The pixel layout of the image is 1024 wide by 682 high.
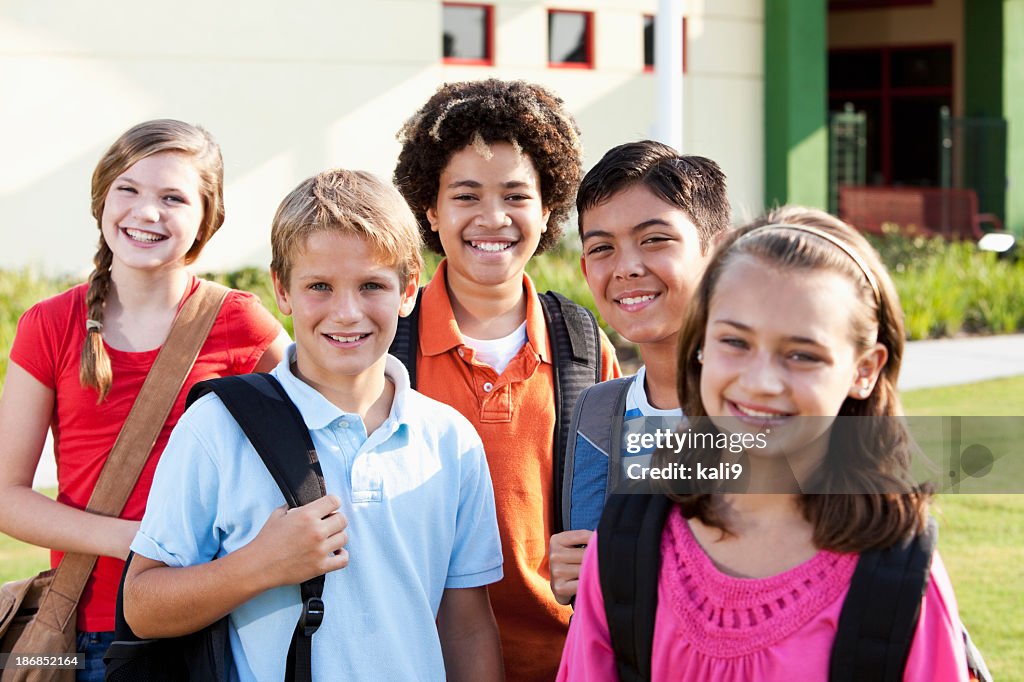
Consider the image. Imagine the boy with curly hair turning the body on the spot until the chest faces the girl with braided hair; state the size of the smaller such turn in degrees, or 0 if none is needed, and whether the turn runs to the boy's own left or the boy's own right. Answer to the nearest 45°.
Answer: approximately 90° to the boy's own right

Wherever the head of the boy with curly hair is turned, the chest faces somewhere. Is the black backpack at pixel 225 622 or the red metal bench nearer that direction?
the black backpack

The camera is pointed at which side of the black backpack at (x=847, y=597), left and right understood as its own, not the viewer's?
back

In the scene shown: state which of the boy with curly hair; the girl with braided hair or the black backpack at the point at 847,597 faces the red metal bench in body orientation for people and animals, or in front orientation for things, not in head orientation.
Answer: the black backpack

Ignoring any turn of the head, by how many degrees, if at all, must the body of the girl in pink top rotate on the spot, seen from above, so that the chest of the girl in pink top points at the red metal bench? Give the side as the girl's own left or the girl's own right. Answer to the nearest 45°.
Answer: approximately 180°

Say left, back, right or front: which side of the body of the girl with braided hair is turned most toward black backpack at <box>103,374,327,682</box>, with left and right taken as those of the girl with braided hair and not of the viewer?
front

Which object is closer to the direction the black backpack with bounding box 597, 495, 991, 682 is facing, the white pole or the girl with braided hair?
the white pole

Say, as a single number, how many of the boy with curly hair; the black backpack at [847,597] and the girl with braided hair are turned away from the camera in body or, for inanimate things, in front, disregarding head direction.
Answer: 1

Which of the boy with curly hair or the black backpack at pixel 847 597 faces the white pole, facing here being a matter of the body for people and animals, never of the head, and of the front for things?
the black backpack

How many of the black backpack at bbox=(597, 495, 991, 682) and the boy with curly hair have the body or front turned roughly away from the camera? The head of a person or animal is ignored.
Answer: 1

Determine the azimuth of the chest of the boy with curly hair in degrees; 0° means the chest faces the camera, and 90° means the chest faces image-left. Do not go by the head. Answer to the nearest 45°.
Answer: approximately 0°

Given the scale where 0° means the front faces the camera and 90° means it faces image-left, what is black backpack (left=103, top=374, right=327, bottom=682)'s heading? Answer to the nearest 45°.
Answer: approximately 135°
